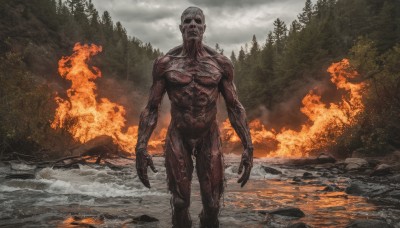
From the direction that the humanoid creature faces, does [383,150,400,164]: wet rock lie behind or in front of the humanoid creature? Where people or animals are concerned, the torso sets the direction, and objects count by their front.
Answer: behind

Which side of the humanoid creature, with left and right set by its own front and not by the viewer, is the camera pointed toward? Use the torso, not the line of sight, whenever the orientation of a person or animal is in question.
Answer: front

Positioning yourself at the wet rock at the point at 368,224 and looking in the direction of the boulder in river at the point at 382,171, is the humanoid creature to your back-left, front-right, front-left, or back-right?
back-left

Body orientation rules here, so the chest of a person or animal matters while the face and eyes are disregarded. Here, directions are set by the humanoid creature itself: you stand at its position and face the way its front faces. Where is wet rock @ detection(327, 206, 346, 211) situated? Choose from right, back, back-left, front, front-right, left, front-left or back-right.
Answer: back-left

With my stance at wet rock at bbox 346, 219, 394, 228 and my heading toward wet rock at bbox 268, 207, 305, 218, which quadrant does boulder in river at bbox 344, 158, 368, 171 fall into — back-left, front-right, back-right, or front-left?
front-right

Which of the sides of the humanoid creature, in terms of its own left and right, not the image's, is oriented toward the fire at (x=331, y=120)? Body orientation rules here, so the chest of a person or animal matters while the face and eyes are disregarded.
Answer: back

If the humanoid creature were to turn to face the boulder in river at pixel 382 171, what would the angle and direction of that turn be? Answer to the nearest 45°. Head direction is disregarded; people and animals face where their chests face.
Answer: approximately 135° to its left

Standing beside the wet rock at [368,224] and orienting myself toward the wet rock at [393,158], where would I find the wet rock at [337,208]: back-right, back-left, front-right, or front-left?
front-left

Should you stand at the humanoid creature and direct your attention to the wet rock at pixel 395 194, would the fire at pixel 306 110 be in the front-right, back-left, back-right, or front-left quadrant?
front-left

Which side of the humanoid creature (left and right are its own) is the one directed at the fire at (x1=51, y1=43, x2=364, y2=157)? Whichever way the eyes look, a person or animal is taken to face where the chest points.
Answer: back

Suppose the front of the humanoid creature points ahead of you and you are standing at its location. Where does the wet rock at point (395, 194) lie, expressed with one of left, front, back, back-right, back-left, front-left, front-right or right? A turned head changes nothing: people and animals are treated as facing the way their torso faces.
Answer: back-left
